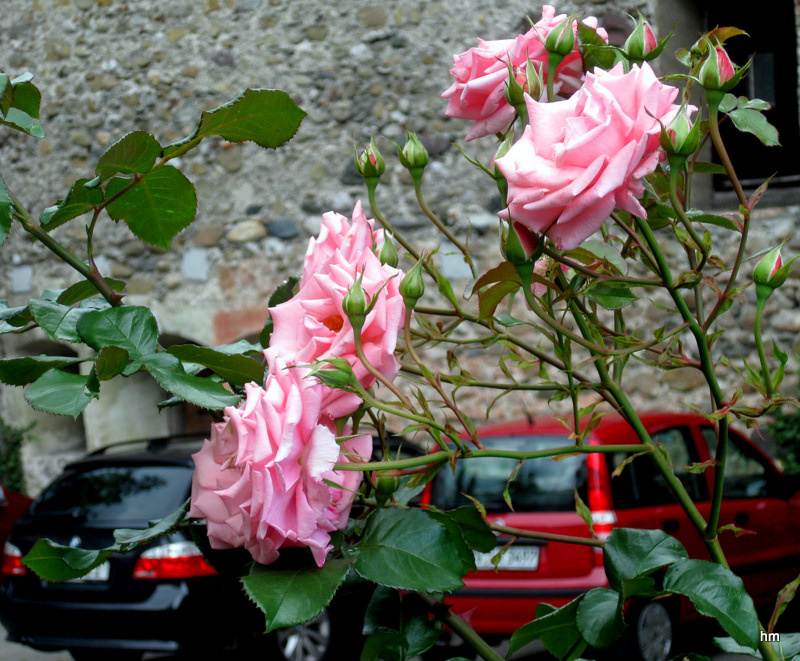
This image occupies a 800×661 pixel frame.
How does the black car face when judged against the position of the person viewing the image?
facing away from the viewer and to the right of the viewer

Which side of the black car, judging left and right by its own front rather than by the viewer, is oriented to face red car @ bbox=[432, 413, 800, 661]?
right

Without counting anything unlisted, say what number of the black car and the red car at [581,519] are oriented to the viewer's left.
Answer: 0

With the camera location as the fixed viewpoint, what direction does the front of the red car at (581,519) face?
facing away from the viewer and to the right of the viewer
